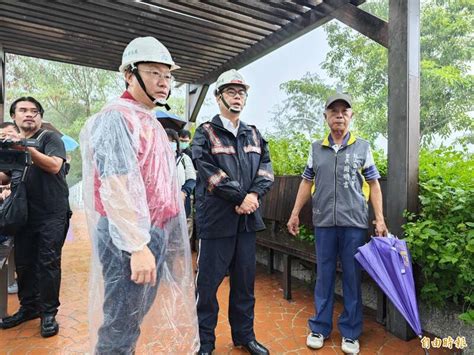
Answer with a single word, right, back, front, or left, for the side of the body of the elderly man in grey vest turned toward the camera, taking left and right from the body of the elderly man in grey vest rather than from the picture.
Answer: front

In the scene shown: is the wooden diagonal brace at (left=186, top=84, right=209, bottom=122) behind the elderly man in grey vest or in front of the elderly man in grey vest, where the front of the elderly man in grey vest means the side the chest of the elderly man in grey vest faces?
behind

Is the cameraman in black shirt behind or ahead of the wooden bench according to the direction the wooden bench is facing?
ahead

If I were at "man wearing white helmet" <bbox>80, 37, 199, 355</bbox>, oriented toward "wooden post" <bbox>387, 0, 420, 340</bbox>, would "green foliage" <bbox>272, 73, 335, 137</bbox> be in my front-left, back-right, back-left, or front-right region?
front-left

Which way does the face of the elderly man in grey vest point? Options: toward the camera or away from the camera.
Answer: toward the camera

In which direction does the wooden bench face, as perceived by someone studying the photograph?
facing the viewer and to the left of the viewer

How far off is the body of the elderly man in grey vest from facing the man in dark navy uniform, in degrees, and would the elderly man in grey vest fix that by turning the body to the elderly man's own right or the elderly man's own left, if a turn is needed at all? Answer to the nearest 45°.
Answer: approximately 45° to the elderly man's own right

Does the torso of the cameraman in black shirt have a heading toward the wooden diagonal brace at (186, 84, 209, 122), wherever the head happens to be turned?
no

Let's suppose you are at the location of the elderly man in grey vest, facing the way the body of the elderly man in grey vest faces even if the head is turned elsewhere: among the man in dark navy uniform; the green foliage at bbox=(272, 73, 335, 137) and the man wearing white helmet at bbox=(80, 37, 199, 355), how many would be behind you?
1

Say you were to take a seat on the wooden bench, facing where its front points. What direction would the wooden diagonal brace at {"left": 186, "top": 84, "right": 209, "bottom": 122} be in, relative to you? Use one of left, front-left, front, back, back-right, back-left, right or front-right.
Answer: right

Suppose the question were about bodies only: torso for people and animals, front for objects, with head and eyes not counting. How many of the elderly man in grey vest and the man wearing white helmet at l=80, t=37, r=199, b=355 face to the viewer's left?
0
